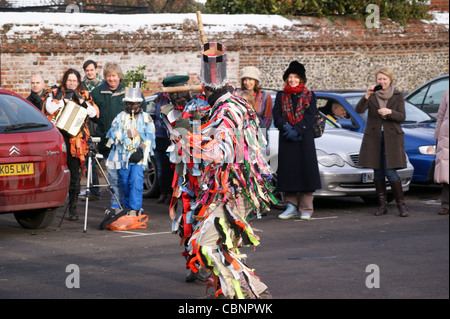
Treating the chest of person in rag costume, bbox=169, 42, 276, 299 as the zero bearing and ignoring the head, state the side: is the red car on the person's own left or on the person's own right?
on the person's own right

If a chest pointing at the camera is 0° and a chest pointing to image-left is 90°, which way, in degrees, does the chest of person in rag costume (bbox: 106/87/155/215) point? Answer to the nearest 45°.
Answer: approximately 0°

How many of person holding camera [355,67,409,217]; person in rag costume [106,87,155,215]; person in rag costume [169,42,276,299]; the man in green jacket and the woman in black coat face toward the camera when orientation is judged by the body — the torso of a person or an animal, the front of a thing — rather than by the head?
4

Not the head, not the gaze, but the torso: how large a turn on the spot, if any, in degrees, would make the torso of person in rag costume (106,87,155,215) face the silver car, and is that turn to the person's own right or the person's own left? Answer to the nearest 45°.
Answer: approximately 90° to the person's own left

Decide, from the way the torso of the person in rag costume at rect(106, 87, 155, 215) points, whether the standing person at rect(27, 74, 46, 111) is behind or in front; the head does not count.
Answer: behind

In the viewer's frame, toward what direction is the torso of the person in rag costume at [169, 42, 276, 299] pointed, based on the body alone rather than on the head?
to the viewer's left

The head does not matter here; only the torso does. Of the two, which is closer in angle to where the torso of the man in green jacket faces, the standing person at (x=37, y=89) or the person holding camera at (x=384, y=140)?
the person holding camera

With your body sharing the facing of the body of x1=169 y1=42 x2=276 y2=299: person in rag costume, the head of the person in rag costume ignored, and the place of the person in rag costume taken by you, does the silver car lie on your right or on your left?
on your right

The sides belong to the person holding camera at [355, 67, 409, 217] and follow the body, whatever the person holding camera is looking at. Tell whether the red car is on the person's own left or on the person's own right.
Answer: on the person's own right
